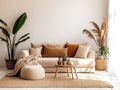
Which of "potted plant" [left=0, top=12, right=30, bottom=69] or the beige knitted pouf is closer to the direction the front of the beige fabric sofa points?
the beige knitted pouf

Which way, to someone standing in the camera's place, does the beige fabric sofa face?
facing the viewer

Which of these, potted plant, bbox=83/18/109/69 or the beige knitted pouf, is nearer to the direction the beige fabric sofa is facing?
the beige knitted pouf

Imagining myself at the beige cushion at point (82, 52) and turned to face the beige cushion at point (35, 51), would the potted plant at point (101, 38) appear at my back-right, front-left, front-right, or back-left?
back-right

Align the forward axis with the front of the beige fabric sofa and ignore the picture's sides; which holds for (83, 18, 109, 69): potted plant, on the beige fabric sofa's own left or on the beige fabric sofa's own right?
on the beige fabric sofa's own left

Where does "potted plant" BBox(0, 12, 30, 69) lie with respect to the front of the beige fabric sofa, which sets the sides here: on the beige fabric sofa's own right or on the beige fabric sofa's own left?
on the beige fabric sofa's own right
